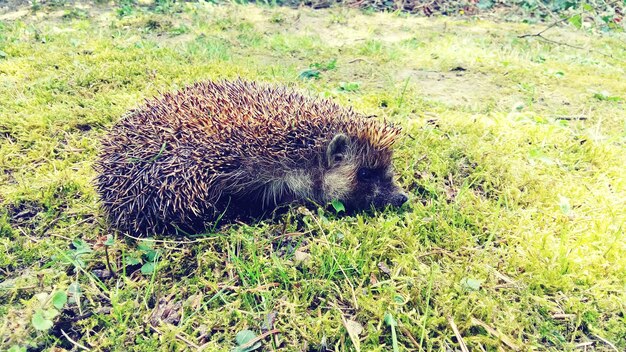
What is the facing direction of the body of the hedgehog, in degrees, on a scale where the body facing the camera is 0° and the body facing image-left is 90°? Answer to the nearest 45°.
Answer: approximately 270°

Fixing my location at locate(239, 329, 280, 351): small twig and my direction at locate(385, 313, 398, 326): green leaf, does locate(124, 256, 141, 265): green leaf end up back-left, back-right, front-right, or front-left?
back-left

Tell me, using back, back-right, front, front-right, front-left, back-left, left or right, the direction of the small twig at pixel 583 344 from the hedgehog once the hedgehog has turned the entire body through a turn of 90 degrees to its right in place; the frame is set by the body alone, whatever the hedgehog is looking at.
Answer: front-left

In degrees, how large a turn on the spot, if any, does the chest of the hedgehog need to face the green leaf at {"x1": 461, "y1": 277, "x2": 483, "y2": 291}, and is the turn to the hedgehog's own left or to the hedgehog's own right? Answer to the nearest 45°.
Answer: approximately 45° to the hedgehog's own right

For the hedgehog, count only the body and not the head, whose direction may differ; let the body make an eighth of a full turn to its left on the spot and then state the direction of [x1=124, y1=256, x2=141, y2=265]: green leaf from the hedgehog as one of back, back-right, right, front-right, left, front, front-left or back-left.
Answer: back

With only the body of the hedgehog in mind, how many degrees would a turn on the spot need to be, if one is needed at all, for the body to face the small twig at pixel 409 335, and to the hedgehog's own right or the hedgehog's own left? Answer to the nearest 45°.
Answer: approximately 45° to the hedgehog's own right

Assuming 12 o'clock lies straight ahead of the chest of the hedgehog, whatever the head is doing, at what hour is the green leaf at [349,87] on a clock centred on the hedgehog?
The green leaf is roughly at 10 o'clock from the hedgehog.

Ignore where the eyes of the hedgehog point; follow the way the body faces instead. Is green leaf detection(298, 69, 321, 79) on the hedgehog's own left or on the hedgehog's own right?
on the hedgehog's own left

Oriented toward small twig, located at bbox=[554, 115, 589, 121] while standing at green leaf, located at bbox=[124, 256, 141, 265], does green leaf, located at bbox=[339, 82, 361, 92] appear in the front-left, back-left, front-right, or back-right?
front-left

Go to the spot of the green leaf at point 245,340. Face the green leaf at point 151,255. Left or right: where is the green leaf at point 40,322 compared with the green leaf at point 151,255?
left

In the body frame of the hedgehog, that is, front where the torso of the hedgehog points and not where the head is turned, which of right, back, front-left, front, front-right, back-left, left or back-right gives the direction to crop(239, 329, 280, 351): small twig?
right

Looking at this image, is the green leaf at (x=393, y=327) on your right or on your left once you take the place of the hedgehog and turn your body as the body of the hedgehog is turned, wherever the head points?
on your right

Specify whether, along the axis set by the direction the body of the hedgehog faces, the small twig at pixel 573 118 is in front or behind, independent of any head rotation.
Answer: in front

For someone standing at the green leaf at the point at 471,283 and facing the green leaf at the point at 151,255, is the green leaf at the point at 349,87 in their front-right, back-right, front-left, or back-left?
front-right

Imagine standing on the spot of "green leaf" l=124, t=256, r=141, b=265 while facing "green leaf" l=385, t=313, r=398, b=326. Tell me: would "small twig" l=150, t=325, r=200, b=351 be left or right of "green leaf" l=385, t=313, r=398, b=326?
right
